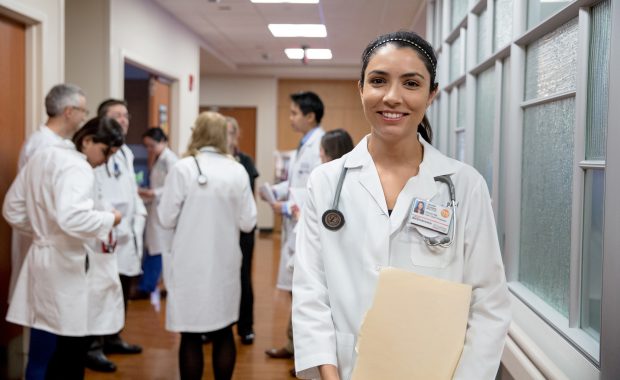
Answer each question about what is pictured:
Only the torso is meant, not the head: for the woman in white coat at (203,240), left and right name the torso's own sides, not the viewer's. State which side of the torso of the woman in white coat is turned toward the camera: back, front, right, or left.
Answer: back

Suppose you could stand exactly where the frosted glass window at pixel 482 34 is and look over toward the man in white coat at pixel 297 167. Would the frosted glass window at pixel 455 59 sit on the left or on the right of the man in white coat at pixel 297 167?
right

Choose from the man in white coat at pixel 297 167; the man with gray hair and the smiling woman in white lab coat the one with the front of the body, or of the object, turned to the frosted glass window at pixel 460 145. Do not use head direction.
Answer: the man with gray hair

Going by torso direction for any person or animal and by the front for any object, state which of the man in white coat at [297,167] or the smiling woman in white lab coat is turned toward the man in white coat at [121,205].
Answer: the man in white coat at [297,167]

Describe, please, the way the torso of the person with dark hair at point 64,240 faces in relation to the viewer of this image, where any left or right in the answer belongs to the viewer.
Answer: facing away from the viewer and to the right of the viewer

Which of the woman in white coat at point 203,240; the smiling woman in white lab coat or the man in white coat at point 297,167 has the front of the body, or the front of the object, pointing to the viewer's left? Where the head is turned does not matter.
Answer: the man in white coat

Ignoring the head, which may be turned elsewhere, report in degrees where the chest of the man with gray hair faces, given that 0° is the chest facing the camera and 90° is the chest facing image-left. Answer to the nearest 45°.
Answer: approximately 270°

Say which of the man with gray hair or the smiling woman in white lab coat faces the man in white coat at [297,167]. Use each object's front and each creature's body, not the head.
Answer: the man with gray hair

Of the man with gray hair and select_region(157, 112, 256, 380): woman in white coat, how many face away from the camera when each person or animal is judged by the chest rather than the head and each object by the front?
1

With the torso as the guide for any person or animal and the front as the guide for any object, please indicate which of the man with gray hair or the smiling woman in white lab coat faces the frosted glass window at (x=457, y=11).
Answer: the man with gray hair

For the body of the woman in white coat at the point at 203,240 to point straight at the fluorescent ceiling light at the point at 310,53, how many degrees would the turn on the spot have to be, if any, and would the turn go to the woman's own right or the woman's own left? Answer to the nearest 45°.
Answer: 0° — they already face it

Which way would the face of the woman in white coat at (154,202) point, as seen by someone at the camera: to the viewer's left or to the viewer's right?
to the viewer's left

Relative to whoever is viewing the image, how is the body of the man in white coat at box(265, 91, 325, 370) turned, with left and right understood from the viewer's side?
facing to the left of the viewer
